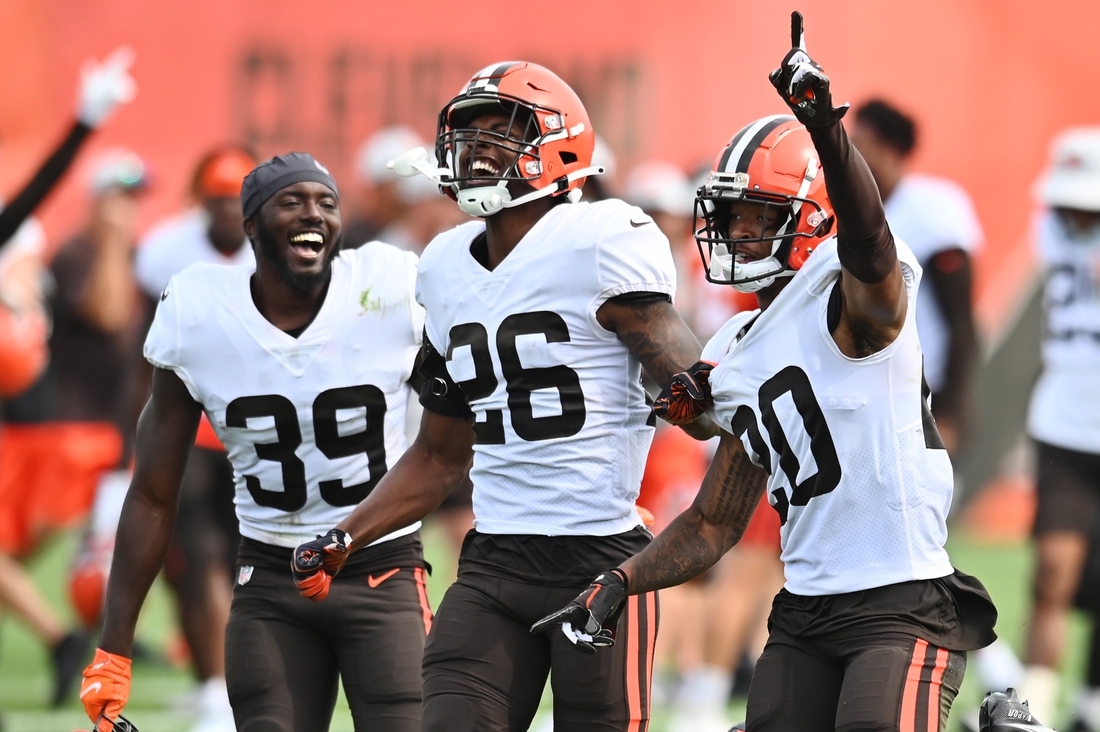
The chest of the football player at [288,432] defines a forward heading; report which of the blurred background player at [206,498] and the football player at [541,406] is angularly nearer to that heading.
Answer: the football player

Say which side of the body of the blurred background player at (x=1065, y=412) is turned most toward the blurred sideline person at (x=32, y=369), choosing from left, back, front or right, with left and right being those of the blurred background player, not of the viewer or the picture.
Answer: right

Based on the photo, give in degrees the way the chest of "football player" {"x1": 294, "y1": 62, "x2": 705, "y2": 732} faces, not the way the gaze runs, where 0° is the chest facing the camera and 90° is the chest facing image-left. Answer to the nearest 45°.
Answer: approximately 45°

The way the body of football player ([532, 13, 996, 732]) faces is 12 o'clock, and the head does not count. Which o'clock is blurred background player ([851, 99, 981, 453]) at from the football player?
The blurred background player is roughly at 5 o'clock from the football player.

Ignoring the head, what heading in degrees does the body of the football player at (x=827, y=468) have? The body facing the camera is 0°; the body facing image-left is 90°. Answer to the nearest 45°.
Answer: approximately 45°

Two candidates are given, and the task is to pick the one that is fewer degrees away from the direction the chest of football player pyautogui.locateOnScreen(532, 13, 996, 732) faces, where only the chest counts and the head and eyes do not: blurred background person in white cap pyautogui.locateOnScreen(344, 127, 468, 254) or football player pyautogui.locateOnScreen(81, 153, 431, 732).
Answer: the football player

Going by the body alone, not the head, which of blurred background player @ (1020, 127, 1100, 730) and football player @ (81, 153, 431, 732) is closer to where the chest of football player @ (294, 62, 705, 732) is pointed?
the football player

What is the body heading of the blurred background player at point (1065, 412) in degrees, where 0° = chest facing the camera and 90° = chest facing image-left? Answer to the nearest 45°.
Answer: approximately 0°

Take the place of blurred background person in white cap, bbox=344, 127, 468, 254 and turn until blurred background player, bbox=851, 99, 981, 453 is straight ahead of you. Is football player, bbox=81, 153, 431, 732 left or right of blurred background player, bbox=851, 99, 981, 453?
right

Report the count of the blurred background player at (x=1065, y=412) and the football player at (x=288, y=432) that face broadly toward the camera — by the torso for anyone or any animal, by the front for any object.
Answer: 2

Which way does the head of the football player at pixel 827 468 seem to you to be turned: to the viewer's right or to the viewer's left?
to the viewer's left

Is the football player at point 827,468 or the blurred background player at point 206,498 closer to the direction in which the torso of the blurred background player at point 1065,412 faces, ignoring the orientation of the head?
the football player
